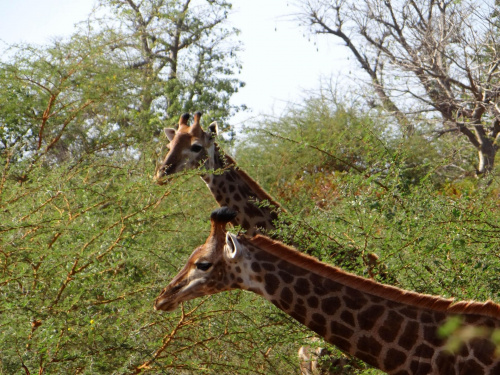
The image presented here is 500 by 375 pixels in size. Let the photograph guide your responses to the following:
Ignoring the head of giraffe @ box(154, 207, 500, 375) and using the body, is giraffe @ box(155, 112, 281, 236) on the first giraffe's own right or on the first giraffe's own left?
on the first giraffe's own right

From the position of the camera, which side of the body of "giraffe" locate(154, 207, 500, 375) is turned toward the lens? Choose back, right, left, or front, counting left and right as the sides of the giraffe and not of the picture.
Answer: left

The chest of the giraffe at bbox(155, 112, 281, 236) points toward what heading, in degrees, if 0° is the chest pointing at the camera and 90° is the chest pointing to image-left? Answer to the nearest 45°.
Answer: approximately 45°
